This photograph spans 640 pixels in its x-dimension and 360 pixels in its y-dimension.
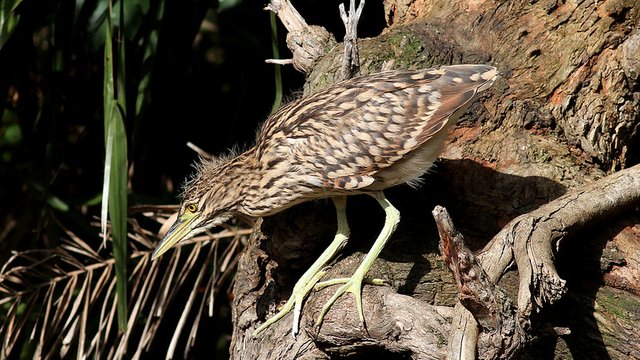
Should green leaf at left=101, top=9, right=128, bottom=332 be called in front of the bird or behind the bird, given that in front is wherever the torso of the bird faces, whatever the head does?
in front

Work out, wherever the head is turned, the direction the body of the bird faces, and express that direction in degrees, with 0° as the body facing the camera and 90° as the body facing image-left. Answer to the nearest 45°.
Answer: approximately 90°

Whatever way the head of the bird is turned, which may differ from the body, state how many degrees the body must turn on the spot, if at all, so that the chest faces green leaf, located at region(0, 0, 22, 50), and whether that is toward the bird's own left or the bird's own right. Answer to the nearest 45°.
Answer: approximately 45° to the bird's own right

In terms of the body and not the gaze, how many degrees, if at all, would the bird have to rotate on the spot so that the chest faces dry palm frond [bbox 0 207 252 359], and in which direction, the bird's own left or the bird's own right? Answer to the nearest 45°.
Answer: approximately 45° to the bird's own right
